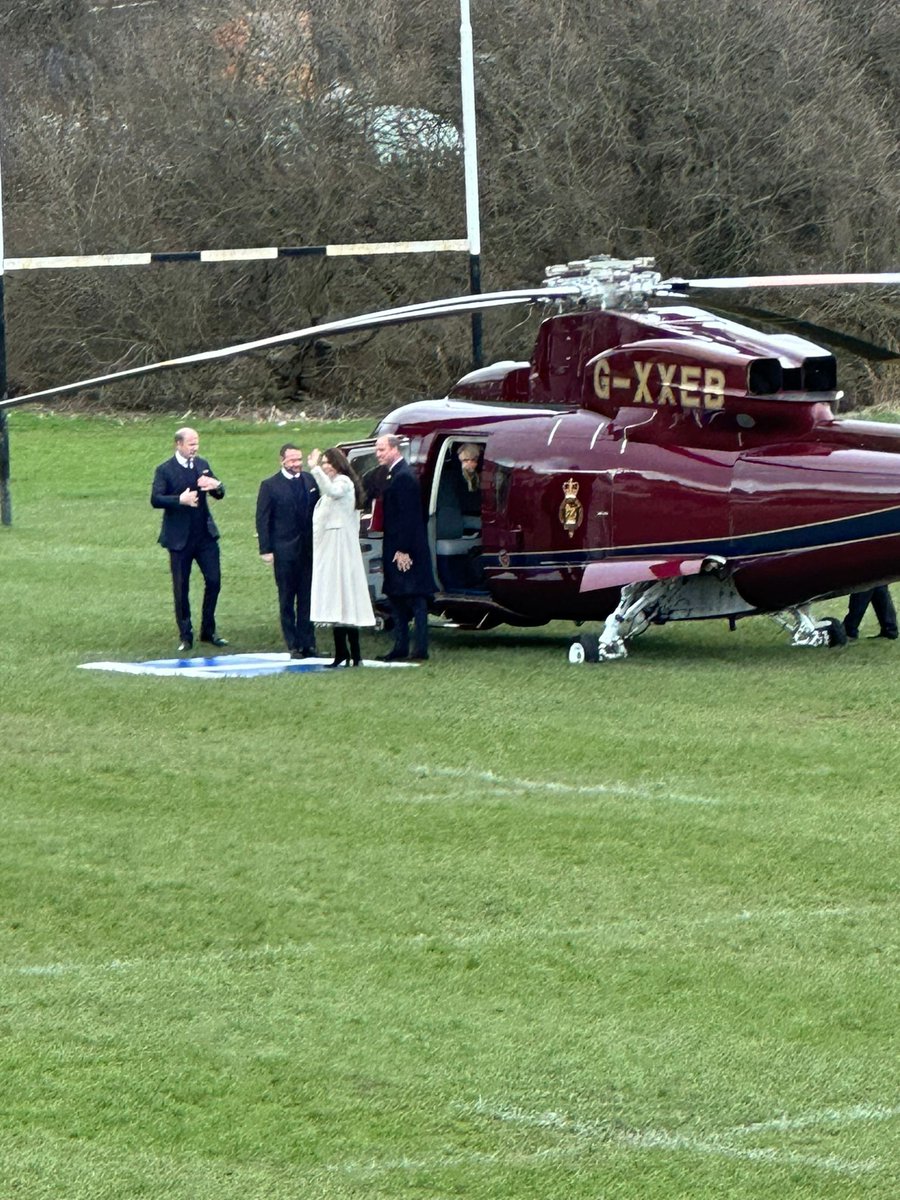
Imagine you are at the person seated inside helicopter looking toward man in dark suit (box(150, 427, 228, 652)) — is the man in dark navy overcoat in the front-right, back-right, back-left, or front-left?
front-left

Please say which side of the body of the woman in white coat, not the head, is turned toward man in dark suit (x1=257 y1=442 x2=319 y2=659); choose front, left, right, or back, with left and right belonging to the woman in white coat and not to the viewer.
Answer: right

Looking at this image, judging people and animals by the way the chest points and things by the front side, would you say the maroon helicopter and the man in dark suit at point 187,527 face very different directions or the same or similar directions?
very different directions

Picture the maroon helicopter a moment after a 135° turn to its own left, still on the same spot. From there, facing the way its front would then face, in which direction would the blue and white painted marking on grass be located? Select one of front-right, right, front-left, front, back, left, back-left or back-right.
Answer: right

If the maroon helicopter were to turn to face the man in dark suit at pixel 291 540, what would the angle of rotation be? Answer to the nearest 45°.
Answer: approximately 45° to its left

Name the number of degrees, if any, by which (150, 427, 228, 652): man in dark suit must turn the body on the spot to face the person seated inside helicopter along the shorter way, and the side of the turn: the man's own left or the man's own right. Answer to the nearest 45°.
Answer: approximately 45° to the man's own left

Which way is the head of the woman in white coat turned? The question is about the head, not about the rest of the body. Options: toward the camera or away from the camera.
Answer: toward the camera

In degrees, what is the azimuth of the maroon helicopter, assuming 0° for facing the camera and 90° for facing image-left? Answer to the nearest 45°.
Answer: approximately 135°

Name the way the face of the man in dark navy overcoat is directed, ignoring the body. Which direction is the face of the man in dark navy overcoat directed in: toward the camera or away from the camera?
toward the camera
